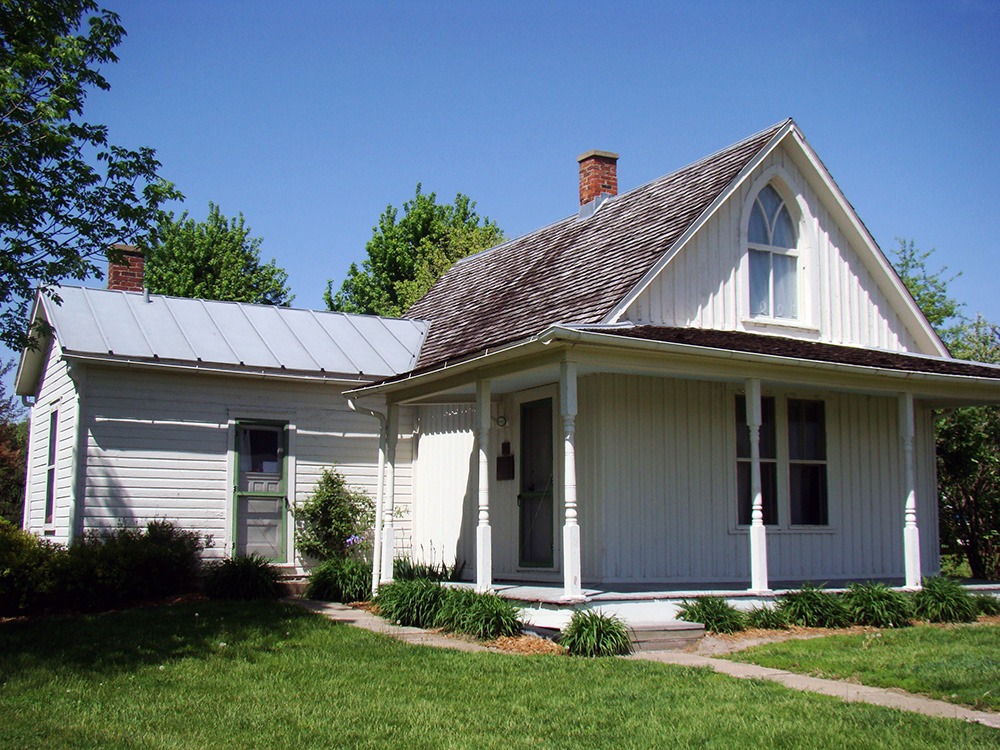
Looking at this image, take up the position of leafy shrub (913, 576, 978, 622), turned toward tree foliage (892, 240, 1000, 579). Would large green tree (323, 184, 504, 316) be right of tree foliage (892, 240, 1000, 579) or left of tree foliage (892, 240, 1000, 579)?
left

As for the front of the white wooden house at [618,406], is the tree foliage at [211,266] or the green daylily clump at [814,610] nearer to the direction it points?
the green daylily clump

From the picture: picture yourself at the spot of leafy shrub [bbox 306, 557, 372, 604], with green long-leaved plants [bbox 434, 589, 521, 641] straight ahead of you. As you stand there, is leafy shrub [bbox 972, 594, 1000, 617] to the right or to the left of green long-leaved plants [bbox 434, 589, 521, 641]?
left

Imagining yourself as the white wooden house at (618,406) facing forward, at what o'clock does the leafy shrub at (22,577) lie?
The leafy shrub is roughly at 4 o'clock from the white wooden house.

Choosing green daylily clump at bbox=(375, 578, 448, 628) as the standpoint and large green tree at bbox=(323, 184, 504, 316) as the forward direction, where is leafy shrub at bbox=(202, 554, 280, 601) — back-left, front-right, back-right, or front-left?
front-left

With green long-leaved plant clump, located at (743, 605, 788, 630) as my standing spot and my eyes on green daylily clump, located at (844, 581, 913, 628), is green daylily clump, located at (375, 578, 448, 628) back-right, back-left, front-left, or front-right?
back-left

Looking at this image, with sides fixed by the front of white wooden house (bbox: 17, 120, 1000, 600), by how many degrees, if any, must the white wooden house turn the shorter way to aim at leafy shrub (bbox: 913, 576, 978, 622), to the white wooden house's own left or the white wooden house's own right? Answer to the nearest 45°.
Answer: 0° — it already faces it

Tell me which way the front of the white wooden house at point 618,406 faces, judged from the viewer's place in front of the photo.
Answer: facing the viewer and to the right of the viewer

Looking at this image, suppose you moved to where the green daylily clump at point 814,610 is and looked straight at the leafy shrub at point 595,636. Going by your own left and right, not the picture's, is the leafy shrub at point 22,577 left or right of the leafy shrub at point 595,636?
right
